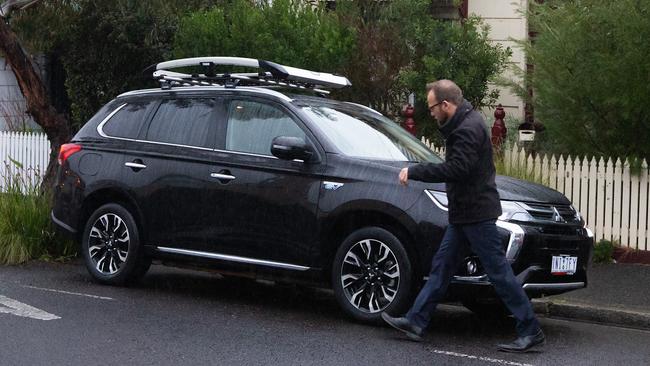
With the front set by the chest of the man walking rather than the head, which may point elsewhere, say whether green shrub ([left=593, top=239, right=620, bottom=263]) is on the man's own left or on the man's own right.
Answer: on the man's own right

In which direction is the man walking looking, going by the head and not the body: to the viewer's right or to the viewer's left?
to the viewer's left

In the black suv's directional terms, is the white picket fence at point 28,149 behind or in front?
behind

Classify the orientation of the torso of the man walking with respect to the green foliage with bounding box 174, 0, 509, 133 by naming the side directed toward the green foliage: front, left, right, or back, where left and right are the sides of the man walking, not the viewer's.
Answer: right

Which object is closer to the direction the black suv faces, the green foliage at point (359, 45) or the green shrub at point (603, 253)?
the green shrub

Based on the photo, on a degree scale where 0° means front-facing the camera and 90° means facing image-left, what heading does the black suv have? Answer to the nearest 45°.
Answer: approximately 315°

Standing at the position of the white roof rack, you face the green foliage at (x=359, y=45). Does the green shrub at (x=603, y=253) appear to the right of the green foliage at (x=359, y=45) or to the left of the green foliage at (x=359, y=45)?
right

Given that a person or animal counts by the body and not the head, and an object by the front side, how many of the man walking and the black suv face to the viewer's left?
1

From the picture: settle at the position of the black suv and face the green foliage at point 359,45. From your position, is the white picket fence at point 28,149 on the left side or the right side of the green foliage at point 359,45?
left

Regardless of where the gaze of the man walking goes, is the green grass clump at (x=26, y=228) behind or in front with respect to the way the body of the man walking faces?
in front
